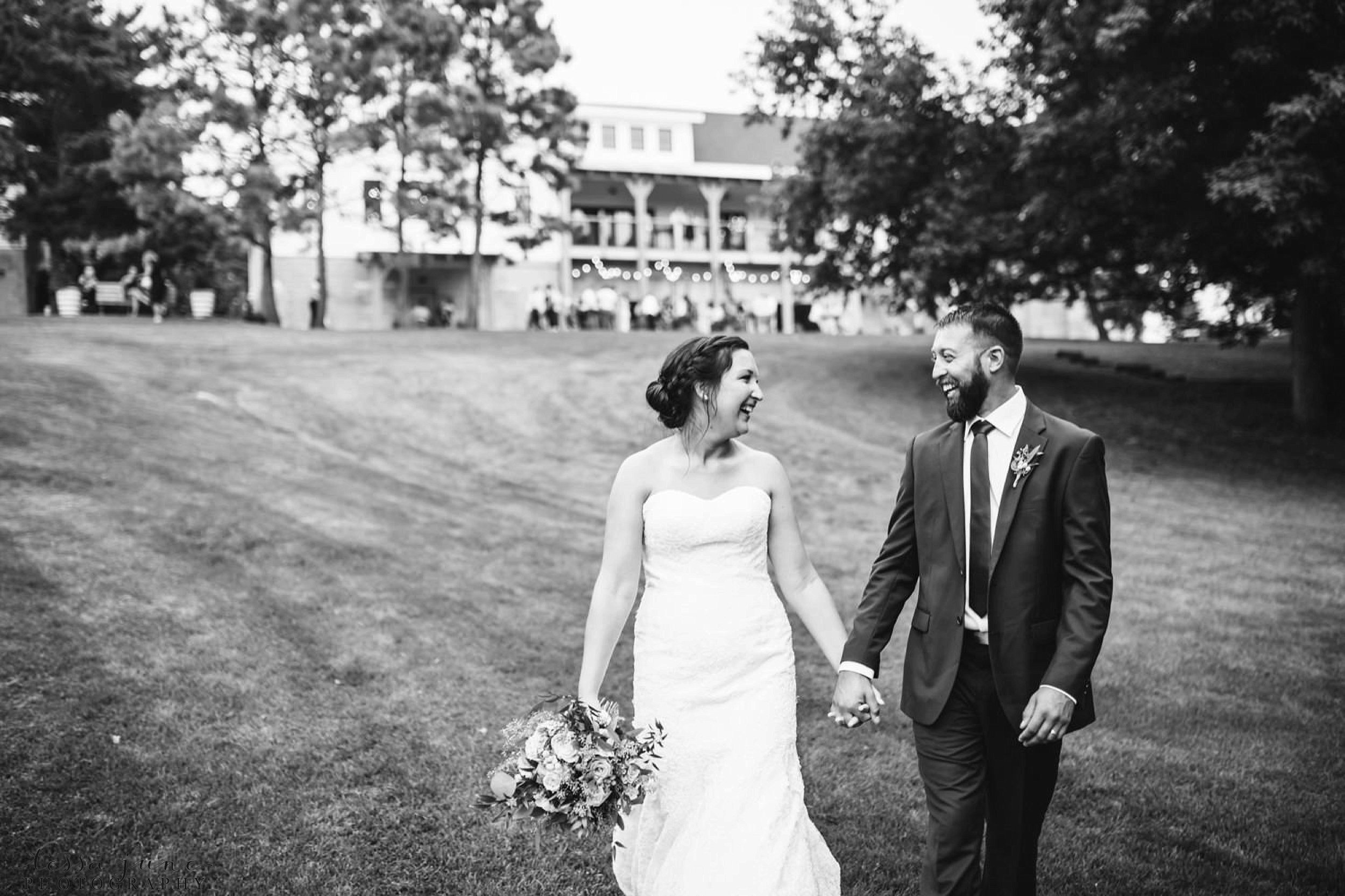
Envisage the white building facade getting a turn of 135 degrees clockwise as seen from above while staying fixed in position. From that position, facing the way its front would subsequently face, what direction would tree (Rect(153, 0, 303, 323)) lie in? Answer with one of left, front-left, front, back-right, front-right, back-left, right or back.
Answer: left

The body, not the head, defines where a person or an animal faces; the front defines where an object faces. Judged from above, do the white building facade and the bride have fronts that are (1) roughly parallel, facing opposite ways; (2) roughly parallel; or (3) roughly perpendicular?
roughly parallel

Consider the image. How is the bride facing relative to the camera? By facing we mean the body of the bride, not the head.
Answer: toward the camera

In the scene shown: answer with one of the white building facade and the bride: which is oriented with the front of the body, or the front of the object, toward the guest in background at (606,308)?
the white building facade

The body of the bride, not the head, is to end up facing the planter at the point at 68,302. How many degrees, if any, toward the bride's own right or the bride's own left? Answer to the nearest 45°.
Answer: approximately 135° to the bride's own right

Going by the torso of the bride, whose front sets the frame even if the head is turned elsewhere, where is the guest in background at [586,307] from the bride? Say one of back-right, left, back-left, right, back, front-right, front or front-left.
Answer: back

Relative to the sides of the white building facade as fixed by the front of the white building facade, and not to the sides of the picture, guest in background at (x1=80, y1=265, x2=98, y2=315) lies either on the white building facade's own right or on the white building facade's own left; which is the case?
on the white building facade's own right

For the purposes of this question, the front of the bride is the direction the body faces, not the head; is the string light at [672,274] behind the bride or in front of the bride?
behind

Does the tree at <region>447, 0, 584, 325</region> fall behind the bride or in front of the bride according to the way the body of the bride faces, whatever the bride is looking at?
behind

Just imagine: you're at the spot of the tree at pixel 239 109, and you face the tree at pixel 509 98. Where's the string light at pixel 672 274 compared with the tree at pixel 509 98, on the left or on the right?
left

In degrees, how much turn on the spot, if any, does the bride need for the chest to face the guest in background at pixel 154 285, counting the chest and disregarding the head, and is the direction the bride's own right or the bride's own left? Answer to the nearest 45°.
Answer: approximately 135° to the bride's own right

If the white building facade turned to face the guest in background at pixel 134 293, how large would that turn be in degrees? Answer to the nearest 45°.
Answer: approximately 45° to its right

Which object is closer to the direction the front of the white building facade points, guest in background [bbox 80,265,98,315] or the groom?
the groom
